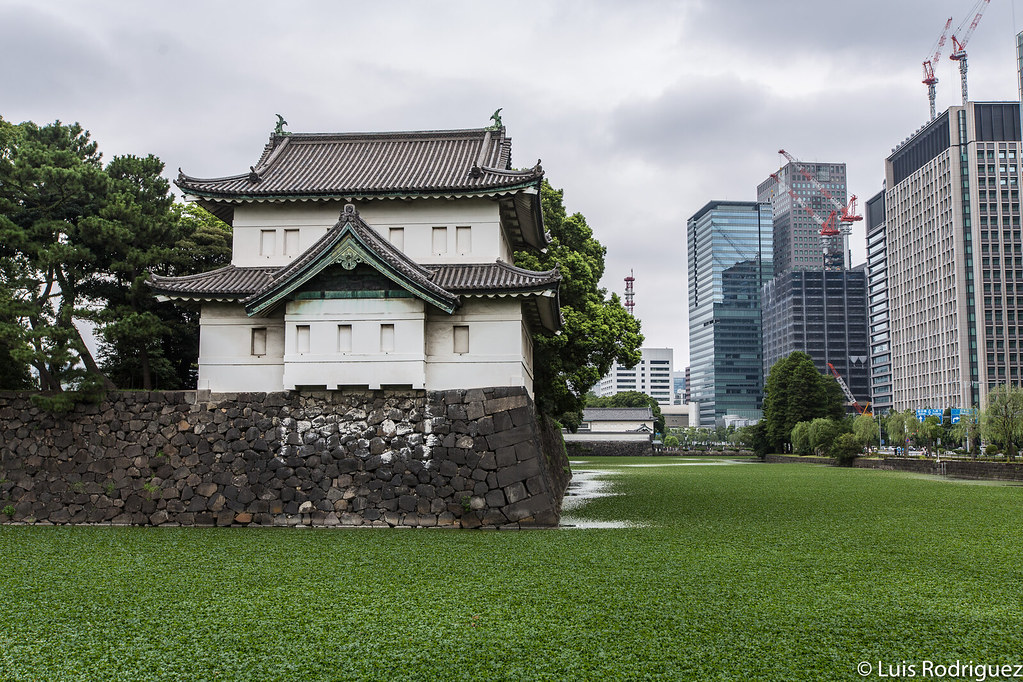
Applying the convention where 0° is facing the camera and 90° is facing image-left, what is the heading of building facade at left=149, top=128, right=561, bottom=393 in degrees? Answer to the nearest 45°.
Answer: approximately 0°

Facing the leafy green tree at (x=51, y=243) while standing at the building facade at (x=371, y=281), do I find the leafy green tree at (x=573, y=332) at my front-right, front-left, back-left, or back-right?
back-right

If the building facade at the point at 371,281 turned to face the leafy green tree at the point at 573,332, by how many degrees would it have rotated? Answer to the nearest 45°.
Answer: approximately 135° to its left

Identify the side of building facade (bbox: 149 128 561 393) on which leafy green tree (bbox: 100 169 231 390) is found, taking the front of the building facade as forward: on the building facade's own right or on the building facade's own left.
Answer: on the building facade's own right

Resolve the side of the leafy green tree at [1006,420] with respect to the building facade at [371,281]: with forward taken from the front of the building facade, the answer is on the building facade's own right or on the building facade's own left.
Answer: on the building facade's own left

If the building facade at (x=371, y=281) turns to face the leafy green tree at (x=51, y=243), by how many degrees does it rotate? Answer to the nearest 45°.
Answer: approximately 90° to its right
